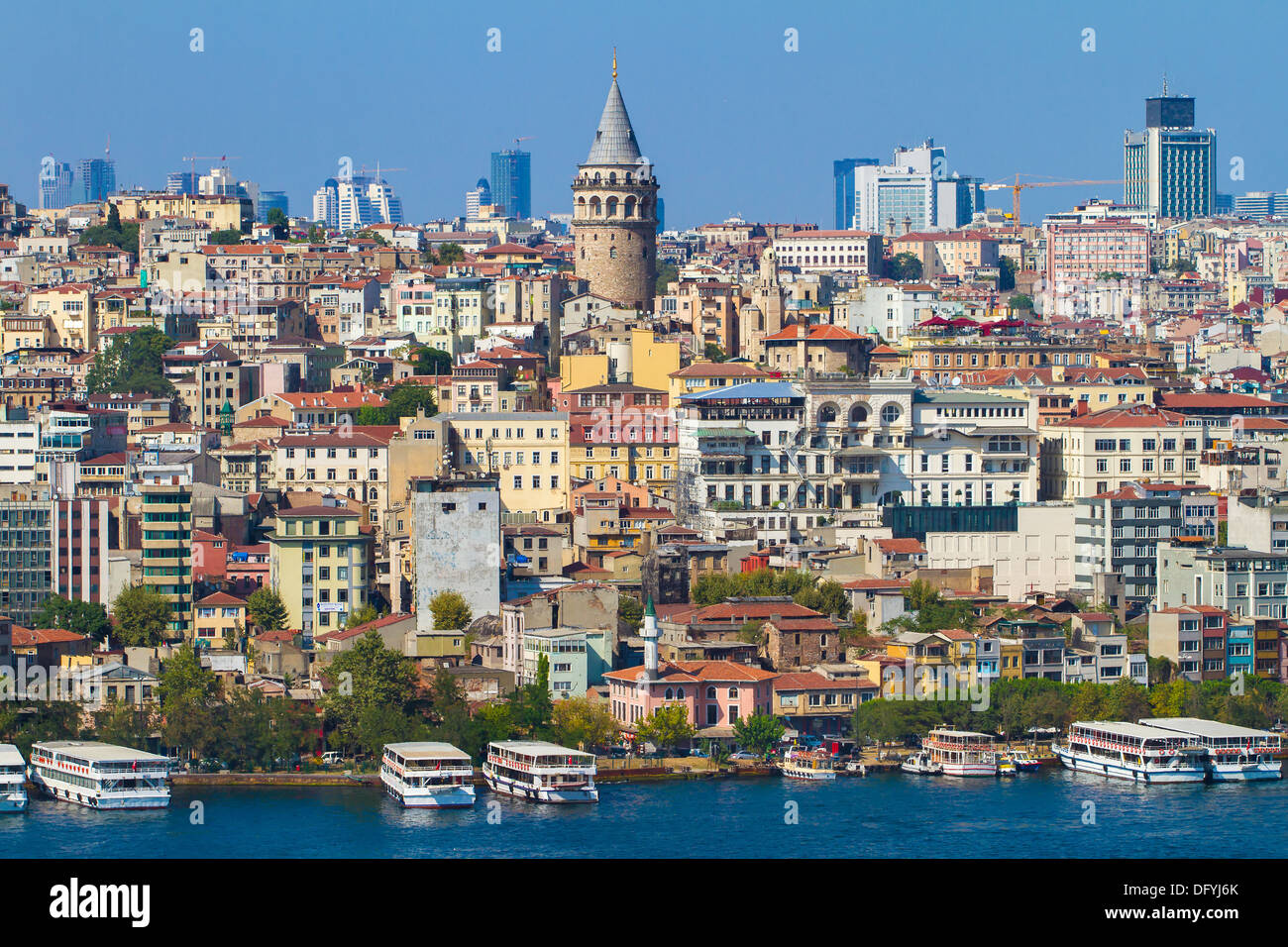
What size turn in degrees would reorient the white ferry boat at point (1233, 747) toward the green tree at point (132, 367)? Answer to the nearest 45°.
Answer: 0° — it already faces it

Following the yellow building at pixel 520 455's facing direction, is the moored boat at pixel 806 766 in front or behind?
in front

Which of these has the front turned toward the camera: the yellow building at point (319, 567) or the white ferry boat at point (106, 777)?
the yellow building

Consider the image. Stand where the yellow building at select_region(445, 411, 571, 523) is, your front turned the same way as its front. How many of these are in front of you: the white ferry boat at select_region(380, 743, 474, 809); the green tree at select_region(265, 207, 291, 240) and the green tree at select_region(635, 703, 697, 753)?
2

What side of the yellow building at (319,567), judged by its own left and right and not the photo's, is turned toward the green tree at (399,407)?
back

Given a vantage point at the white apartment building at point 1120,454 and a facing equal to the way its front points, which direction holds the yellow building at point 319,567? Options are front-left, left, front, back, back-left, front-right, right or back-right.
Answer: front-right

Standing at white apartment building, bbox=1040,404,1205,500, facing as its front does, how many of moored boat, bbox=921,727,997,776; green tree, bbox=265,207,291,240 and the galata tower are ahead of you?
1

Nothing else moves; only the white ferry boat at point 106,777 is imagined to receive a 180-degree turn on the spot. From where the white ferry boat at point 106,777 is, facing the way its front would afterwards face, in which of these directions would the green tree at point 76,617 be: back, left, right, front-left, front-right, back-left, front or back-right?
back-left

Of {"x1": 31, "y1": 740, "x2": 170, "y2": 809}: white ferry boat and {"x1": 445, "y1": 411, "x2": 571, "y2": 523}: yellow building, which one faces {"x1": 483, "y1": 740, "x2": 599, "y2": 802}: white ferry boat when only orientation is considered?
the yellow building

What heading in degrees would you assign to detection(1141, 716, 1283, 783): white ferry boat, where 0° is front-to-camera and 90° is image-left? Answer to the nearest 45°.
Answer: approximately 135°

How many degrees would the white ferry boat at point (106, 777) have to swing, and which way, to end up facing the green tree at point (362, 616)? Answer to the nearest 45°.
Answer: approximately 90° to its right

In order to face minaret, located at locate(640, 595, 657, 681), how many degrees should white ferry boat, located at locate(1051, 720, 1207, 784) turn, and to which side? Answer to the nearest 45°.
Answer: approximately 45° to its left

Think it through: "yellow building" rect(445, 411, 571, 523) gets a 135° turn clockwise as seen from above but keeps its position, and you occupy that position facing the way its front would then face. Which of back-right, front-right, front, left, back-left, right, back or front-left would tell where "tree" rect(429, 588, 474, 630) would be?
back-left

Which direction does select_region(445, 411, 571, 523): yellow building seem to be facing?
toward the camera

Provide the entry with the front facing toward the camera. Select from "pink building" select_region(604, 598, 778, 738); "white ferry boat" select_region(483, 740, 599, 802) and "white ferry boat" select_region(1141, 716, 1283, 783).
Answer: the pink building

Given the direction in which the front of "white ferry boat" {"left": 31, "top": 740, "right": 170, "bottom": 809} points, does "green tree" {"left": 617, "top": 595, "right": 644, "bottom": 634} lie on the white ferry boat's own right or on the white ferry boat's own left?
on the white ferry boat's own right
